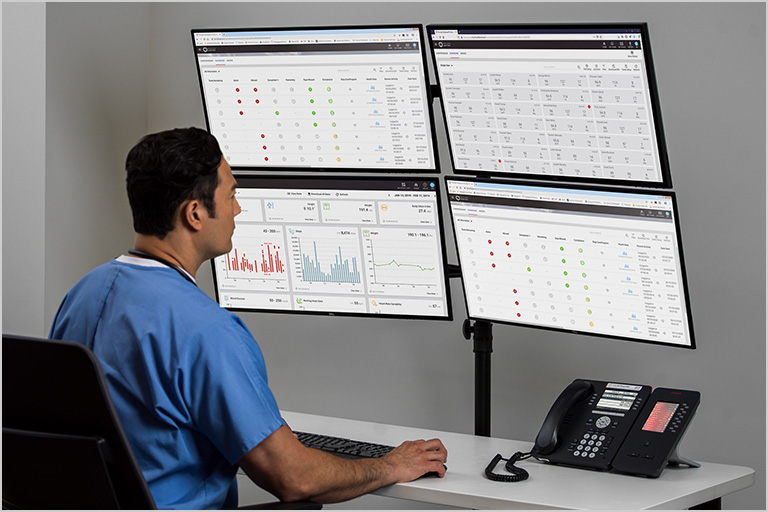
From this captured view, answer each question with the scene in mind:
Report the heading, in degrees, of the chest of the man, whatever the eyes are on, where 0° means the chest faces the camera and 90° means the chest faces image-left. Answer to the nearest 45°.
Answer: approximately 225°

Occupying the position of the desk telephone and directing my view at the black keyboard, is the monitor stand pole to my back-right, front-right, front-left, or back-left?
front-right

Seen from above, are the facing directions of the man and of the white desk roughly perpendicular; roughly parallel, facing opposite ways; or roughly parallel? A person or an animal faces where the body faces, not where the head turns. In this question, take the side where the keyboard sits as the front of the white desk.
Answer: roughly parallel, facing opposite ways

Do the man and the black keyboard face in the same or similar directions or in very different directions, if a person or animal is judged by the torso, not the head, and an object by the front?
very different directions

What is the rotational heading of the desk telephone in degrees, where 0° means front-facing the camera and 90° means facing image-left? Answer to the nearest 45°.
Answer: approximately 45°

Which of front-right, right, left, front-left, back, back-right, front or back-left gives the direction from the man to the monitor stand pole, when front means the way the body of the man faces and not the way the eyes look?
front

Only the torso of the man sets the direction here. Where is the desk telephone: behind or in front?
in front

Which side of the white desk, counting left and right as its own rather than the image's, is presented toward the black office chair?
front

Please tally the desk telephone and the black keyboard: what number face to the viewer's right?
0

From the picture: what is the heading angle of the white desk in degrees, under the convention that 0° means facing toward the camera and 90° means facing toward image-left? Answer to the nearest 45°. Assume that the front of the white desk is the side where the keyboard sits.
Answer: approximately 45°

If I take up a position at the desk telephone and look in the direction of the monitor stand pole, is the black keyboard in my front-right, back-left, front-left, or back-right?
front-left

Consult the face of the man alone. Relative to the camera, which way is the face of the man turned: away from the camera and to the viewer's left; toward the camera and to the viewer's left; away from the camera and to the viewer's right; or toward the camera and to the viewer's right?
away from the camera and to the viewer's right

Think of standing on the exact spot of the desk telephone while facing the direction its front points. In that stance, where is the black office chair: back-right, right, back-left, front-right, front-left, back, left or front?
front

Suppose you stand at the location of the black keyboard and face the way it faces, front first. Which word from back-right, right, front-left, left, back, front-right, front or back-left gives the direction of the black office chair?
front
